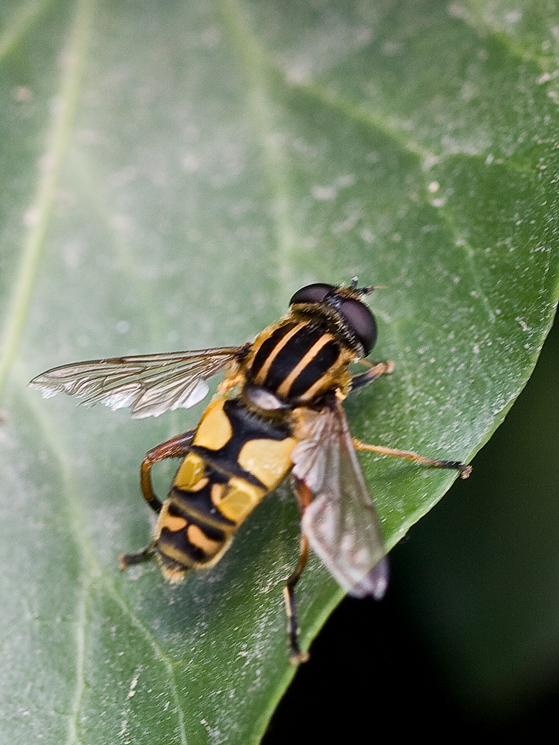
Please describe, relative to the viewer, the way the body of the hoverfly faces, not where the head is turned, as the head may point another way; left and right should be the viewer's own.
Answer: facing away from the viewer and to the right of the viewer
